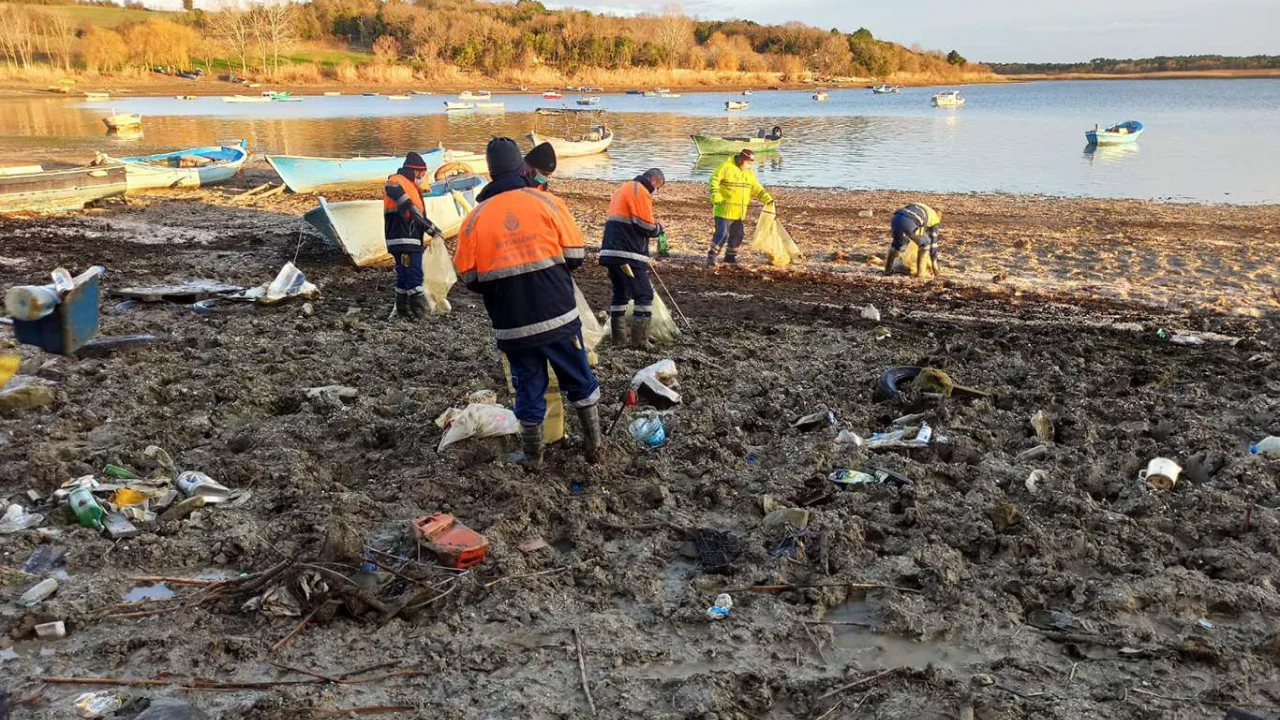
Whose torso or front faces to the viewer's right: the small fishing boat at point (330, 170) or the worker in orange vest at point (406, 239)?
the worker in orange vest

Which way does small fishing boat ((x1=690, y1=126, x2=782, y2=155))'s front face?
to the viewer's left

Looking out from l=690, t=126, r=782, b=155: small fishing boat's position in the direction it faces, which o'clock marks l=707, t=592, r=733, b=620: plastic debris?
The plastic debris is roughly at 9 o'clock from the small fishing boat.

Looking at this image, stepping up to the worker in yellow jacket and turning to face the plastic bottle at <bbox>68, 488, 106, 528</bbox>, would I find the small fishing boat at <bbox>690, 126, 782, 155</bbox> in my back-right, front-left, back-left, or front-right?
back-right

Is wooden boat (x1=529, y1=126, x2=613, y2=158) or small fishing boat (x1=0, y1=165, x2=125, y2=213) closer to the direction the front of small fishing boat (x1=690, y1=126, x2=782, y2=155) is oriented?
the wooden boat

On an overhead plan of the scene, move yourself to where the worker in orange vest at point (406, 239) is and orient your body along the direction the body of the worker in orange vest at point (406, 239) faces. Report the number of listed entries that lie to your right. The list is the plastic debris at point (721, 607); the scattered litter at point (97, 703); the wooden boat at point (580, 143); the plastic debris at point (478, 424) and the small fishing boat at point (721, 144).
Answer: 3

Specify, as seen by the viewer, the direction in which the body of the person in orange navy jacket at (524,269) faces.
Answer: away from the camera

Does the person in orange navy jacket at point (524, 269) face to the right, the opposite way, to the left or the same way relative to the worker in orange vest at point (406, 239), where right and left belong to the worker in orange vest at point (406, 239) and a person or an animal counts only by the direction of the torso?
to the left

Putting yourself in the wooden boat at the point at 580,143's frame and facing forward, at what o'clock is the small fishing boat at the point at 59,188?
The small fishing boat is roughly at 10 o'clock from the wooden boat.

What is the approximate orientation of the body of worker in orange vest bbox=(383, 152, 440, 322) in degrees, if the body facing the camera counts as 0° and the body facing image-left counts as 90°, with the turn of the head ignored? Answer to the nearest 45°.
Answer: approximately 270°

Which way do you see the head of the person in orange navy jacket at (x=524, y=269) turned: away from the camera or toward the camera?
away from the camera

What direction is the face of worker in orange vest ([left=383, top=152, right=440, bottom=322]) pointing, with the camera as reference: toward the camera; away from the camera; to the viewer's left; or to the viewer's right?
to the viewer's right
